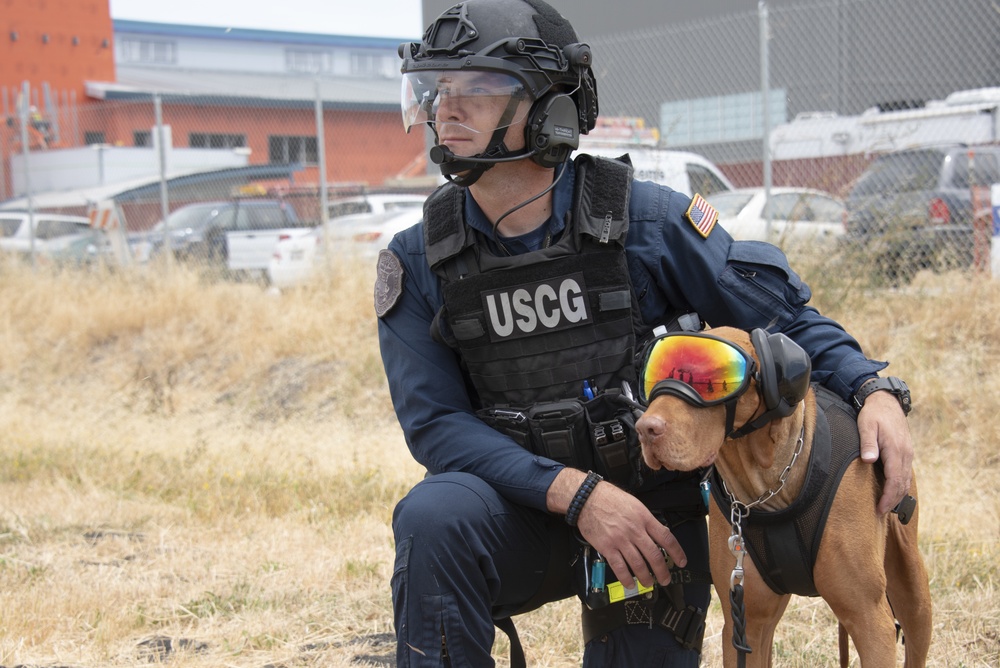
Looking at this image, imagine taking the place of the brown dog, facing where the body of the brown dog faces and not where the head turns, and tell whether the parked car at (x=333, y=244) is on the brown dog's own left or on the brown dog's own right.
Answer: on the brown dog's own right

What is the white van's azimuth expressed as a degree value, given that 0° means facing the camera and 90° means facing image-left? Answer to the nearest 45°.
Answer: approximately 270°

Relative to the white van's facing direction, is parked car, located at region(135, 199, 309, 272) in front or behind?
behind

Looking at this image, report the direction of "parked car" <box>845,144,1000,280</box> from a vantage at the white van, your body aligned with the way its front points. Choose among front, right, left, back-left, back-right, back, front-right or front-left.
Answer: front-right

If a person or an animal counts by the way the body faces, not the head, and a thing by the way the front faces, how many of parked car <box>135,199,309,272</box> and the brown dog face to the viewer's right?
0

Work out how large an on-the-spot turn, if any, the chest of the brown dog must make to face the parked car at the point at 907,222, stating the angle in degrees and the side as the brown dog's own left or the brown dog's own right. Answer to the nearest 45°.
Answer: approximately 135° to the brown dog's own right

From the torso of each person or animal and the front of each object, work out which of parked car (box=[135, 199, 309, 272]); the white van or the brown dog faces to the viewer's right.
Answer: the white van

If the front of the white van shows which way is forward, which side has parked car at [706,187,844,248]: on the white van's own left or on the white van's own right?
on the white van's own right

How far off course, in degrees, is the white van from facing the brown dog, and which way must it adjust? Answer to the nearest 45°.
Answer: approximately 90° to its right

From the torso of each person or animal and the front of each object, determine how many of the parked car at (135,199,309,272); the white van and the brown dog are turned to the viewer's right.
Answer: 1

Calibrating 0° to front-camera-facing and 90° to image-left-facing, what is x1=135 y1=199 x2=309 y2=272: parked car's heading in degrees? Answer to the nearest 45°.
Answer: approximately 45°

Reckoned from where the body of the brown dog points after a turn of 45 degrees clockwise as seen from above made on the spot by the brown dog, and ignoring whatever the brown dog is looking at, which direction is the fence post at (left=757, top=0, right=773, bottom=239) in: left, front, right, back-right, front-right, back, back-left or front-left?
right

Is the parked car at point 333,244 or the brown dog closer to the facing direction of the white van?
the brown dog

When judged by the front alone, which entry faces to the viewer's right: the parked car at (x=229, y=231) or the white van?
the white van
